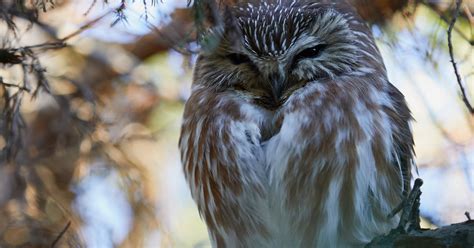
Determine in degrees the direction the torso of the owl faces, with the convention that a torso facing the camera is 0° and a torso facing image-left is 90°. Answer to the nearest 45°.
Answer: approximately 0°
